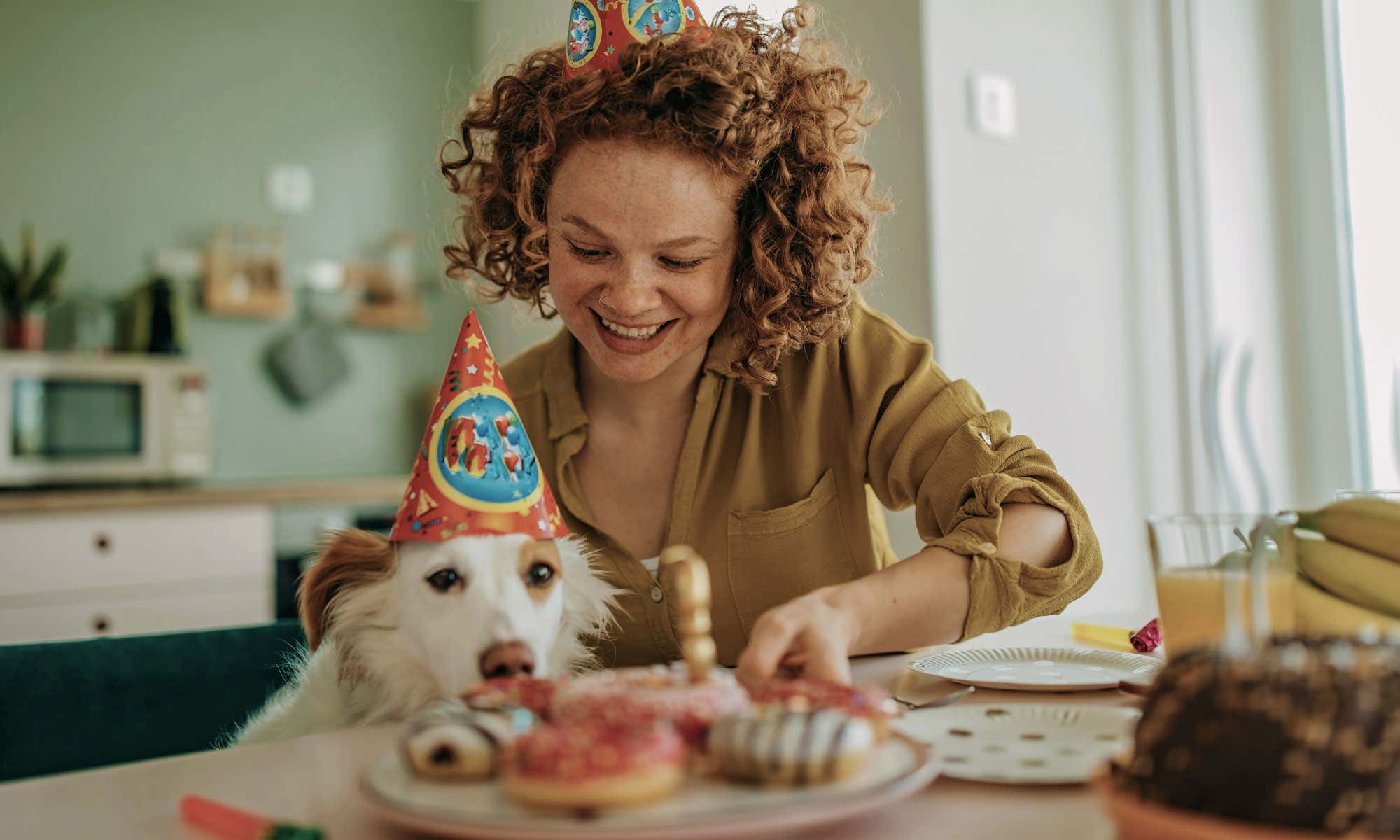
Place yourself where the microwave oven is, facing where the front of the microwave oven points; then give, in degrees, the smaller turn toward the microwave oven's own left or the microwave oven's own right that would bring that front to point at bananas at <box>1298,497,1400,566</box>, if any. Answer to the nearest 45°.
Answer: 0° — it already faces it

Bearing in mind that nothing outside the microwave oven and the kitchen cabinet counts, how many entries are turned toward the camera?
2

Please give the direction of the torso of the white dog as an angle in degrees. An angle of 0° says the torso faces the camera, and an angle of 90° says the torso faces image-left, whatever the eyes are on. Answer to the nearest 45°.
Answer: approximately 315°

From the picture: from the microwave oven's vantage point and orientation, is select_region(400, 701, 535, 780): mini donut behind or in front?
in front

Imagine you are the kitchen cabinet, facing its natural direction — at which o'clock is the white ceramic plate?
The white ceramic plate is roughly at 12 o'clock from the kitchen cabinet.

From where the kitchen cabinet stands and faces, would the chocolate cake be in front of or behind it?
in front
